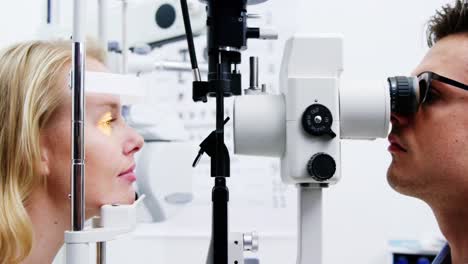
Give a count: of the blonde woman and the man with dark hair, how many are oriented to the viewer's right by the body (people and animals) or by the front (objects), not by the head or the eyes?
1

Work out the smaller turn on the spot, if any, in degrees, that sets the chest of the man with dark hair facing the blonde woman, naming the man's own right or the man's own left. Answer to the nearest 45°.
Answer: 0° — they already face them

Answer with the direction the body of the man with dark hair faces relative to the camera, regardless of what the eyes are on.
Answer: to the viewer's left

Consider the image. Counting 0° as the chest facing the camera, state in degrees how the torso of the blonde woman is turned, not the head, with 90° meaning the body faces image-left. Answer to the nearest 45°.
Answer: approximately 270°

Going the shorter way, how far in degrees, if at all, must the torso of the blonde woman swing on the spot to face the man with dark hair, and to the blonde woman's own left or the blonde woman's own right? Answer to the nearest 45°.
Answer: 0° — they already face them
